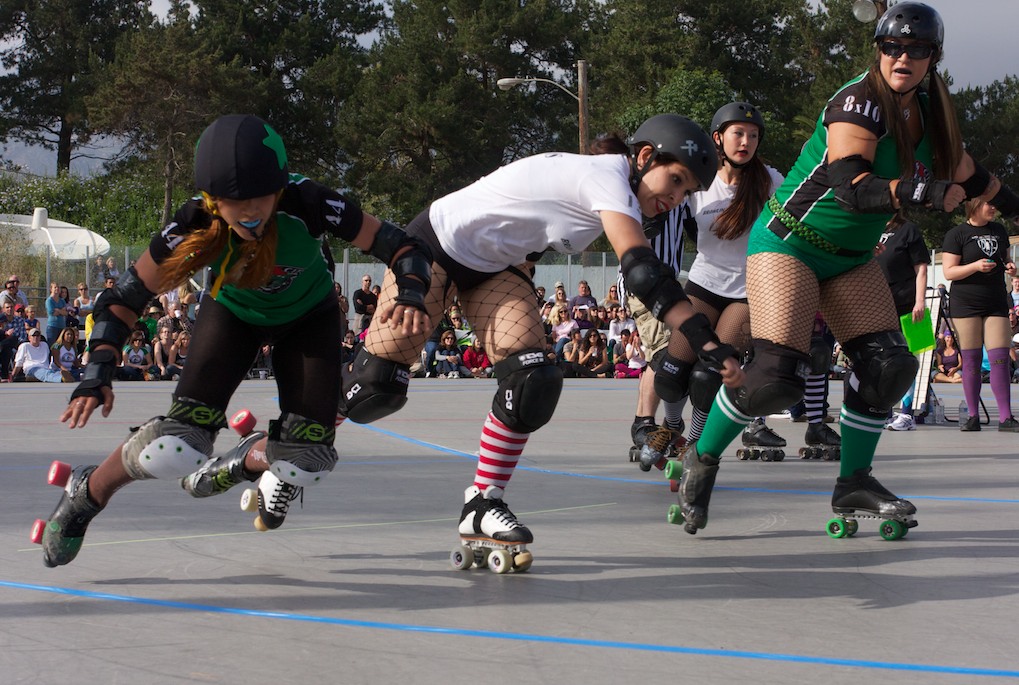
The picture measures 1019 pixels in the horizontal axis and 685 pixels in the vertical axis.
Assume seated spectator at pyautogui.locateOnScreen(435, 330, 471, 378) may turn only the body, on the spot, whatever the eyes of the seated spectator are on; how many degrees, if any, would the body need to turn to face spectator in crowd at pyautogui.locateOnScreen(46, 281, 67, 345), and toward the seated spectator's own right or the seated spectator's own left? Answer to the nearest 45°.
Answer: approximately 90° to the seated spectator's own right

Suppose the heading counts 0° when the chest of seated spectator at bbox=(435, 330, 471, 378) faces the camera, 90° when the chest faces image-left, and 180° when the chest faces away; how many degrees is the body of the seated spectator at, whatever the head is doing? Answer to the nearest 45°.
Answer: approximately 0°

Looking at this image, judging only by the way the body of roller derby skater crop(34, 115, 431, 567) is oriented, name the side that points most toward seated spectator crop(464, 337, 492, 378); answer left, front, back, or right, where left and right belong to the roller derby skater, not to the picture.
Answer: back

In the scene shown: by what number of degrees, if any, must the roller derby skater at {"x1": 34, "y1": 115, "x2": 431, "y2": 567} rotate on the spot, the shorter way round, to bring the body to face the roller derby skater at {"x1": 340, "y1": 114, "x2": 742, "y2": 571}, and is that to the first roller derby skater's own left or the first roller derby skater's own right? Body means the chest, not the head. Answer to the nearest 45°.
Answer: approximately 90° to the first roller derby skater's own left

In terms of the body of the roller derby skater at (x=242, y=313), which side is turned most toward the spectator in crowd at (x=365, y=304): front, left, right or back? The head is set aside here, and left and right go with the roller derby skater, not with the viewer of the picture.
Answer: back

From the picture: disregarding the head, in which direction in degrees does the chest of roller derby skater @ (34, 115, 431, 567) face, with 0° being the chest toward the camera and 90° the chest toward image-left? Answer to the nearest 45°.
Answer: approximately 0°
